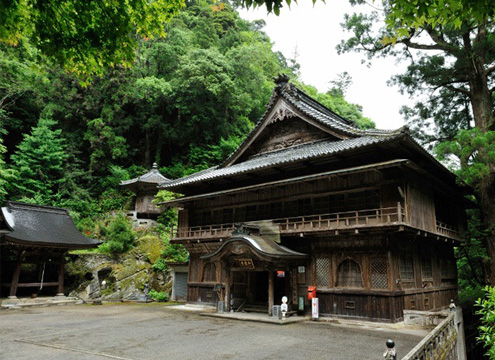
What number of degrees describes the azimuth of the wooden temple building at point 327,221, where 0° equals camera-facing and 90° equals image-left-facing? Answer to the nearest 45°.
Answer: approximately 45°

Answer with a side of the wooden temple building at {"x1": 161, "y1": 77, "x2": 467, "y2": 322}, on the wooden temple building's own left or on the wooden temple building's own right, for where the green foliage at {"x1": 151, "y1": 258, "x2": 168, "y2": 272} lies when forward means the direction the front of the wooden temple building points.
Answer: on the wooden temple building's own right

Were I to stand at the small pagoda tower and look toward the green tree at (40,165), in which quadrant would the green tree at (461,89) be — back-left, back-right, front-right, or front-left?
back-left

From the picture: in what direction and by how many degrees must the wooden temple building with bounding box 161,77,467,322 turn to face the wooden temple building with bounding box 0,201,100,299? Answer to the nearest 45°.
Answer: approximately 45° to its right

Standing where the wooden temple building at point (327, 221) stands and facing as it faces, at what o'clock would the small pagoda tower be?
The small pagoda tower is roughly at 3 o'clock from the wooden temple building.

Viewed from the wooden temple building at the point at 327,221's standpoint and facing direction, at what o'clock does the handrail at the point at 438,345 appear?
The handrail is roughly at 10 o'clock from the wooden temple building.

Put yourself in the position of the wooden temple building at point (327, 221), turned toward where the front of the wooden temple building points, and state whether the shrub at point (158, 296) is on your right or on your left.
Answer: on your right

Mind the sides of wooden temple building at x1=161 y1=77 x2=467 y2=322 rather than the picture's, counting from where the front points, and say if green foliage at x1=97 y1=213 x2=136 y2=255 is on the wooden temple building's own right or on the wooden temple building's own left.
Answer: on the wooden temple building's own right
